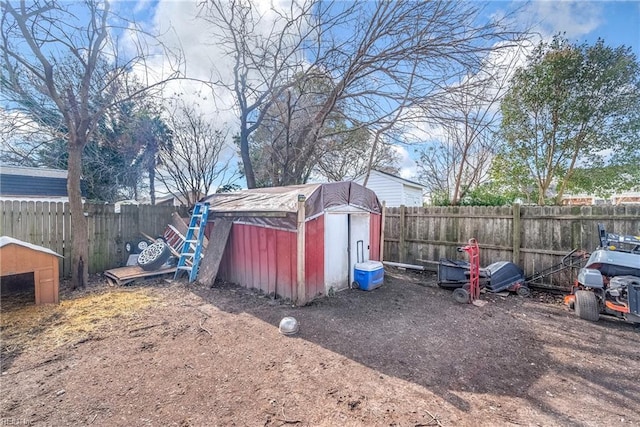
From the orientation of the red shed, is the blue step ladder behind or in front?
behind

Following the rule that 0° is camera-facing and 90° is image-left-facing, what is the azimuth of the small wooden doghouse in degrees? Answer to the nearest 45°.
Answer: approximately 0°

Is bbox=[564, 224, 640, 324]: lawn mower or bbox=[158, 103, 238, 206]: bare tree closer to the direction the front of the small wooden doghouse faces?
the lawn mower

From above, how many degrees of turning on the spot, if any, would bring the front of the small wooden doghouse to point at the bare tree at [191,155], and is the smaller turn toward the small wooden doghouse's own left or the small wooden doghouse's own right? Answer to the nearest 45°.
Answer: approximately 135° to the small wooden doghouse's own left

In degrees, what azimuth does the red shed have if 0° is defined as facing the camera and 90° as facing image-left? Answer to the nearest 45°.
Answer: approximately 315°

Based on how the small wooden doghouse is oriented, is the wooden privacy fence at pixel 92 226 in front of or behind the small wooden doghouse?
behind

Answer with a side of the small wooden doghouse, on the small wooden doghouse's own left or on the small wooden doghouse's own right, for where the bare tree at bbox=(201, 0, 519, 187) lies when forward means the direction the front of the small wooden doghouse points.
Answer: on the small wooden doghouse's own left
